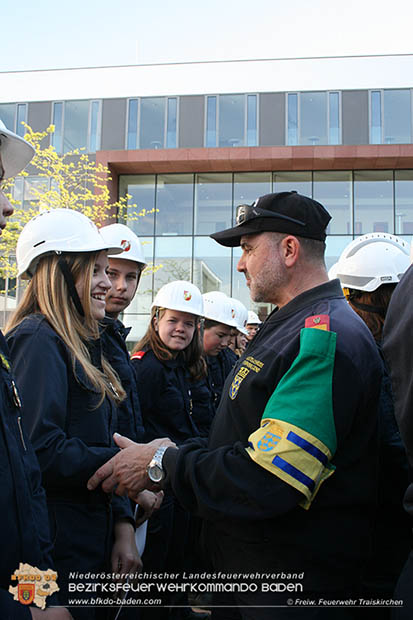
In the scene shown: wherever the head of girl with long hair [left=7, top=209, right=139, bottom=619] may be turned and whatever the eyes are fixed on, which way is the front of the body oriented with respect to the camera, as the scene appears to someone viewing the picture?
to the viewer's right

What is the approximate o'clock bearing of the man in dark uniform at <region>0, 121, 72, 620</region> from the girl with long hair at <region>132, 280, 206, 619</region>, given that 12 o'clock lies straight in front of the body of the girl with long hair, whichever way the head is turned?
The man in dark uniform is roughly at 2 o'clock from the girl with long hair.

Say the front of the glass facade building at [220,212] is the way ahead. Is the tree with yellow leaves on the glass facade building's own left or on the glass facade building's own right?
on the glass facade building's own right

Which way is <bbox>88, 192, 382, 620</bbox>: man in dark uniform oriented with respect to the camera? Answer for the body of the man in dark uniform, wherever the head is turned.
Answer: to the viewer's left

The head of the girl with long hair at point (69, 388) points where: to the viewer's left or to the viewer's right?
to the viewer's right

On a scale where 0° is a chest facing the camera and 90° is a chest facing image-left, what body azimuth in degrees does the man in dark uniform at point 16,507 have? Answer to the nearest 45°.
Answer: approximately 270°

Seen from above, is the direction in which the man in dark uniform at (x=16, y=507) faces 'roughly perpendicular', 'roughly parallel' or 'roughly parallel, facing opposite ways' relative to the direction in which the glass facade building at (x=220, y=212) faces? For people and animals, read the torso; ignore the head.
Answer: roughly perpendicular

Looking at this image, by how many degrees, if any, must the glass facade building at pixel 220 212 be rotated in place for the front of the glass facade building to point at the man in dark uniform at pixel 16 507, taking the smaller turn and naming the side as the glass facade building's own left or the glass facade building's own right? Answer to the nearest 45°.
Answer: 0° — it already faces them

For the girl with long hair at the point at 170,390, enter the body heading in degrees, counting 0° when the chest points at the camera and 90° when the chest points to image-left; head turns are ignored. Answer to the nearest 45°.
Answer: approximately 315°

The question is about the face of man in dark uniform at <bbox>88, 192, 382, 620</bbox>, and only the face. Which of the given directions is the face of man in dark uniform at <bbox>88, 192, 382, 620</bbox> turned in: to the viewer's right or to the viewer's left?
to the viewer's left

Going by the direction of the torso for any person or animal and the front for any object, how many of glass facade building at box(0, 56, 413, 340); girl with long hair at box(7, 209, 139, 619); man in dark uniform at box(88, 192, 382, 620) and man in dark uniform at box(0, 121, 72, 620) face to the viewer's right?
2
